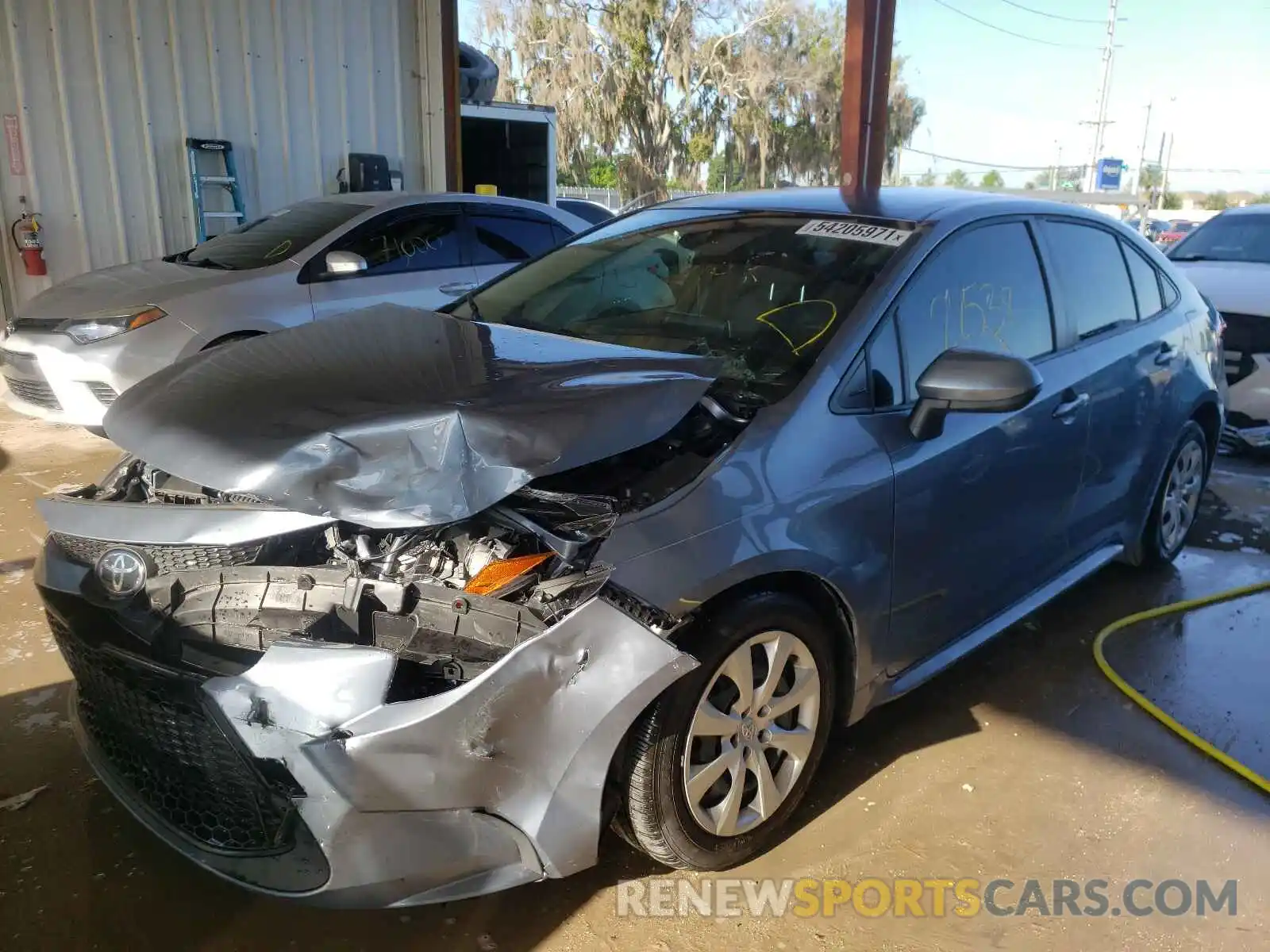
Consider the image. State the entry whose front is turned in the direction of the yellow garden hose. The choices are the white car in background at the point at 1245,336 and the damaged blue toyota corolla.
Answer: the white car in background

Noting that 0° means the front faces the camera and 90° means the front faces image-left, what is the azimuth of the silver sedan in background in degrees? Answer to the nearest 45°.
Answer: approximately 45°

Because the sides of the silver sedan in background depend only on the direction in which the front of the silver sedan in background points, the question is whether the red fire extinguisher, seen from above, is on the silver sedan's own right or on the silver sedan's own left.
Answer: on the silver sedan's own right

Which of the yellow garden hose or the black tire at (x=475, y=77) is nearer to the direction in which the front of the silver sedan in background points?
the yellow garden hose

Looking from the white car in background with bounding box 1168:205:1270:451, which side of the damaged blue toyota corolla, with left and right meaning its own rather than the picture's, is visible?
back

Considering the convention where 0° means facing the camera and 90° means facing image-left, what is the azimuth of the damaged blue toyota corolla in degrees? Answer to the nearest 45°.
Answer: approximately 45°

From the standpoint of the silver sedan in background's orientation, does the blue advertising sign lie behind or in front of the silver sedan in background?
behind

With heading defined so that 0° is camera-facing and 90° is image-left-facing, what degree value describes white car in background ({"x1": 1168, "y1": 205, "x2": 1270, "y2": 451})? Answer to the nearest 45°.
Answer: approximately 0°

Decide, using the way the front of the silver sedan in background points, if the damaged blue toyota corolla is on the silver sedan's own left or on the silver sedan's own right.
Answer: on the silver sedan's own left

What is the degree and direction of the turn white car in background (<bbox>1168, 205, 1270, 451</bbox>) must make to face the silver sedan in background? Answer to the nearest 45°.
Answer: approximately 45° to its right

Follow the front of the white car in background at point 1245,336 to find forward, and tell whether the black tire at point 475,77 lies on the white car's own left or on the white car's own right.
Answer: on the white car's own right

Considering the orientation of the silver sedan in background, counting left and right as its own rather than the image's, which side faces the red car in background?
back

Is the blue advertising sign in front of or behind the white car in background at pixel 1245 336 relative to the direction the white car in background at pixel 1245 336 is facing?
behind
